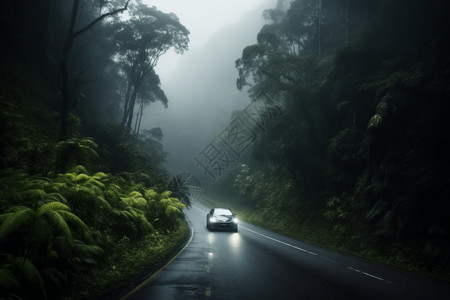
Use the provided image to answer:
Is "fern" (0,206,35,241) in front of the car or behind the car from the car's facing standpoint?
in front

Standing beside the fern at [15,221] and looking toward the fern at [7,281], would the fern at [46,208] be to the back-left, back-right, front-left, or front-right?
back-left

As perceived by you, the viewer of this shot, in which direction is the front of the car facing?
facing the viewer

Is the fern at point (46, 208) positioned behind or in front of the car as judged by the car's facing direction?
in front

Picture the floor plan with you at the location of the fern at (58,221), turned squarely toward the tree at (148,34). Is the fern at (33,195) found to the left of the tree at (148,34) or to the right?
left

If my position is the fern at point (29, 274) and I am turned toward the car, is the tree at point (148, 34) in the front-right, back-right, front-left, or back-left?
front-left

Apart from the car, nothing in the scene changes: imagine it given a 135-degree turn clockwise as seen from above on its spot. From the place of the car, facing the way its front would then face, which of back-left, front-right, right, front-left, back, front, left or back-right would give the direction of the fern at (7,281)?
back-left
